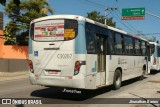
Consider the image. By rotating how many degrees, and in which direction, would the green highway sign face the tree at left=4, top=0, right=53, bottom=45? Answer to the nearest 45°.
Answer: approximately 90° to its right

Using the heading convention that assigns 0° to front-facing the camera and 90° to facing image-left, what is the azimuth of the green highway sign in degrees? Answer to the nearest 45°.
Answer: approximately 0°

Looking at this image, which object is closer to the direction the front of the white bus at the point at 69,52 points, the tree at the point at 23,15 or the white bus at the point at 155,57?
the white bus

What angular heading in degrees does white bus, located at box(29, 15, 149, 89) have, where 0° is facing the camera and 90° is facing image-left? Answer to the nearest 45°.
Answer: approximately 225°

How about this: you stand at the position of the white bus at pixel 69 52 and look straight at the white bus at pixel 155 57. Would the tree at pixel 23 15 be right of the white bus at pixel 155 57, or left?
left

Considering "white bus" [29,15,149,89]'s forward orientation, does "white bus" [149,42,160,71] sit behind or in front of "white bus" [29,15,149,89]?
in front
